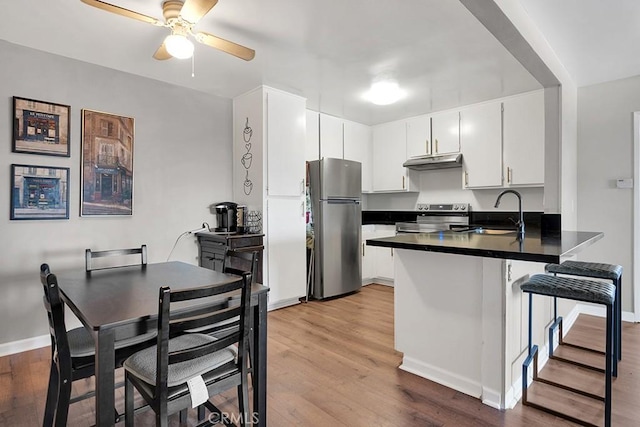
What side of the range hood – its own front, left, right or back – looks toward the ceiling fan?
front

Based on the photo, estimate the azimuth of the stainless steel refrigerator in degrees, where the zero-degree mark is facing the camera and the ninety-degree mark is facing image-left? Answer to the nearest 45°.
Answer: approximately 315°

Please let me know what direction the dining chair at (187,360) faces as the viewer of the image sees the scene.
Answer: facing away from the viewer and to the left of the viewer

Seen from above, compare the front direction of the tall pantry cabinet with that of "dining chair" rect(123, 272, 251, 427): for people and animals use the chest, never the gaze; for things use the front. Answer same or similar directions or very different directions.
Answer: very different directions

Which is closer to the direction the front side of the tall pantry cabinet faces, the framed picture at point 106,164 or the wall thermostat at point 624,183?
the wall thermostat

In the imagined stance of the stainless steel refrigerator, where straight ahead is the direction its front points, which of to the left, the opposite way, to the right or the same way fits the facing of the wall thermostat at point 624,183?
to the right

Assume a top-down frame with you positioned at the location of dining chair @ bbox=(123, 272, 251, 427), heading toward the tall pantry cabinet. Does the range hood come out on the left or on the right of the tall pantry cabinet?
right

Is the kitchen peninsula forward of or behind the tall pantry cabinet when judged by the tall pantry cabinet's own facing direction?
forward
